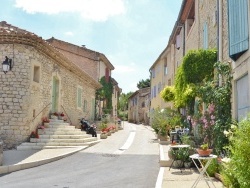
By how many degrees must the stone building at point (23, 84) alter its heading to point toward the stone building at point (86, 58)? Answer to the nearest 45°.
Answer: approximately 135° to its left

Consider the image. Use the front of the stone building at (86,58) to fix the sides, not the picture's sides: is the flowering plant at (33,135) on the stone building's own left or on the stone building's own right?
on the stone building's own right

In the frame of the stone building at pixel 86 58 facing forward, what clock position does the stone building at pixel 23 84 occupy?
the stone building at pixel 23 84 is roughly at 2 o'clock from the stone building at pixel 86 58.

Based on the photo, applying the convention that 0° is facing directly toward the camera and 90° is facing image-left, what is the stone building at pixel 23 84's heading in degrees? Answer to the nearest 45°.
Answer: approximately 315°

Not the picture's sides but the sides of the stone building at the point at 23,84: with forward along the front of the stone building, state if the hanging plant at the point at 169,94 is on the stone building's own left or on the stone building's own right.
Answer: on the stone building's own left

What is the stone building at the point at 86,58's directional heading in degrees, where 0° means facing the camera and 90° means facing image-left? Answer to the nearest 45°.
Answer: approximately 315°

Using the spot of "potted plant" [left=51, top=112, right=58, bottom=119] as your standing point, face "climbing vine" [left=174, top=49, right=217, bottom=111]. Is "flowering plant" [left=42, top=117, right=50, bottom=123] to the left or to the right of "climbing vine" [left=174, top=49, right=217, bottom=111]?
right
